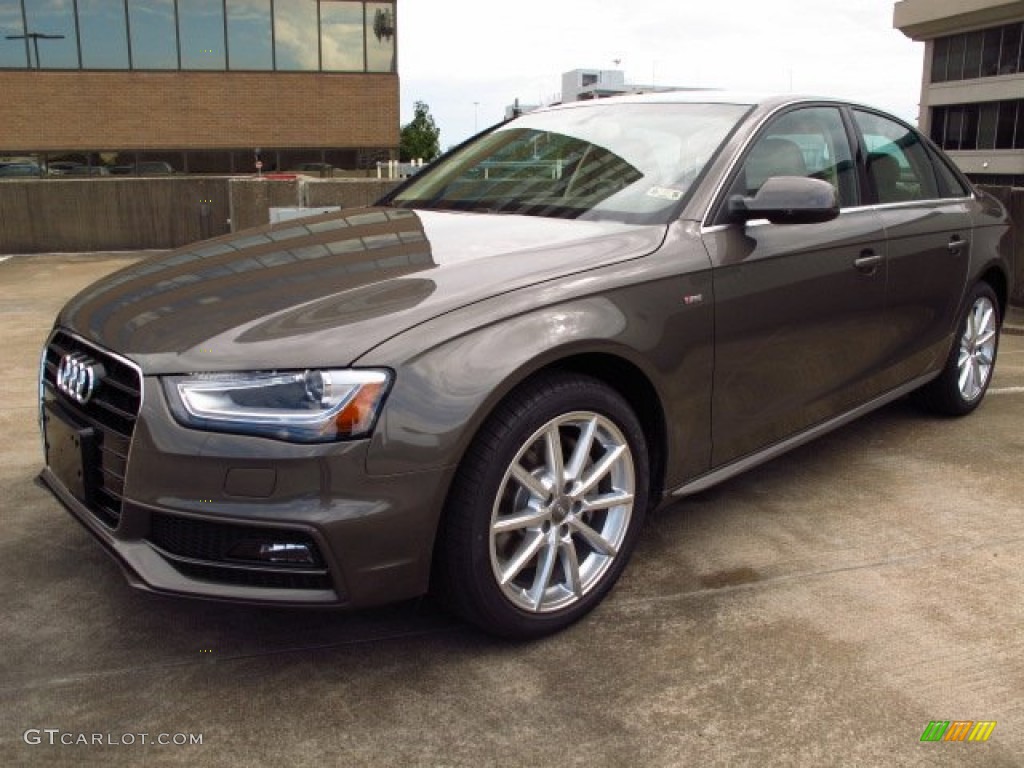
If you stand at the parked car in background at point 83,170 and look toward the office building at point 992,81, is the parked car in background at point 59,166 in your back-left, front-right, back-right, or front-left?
back-left

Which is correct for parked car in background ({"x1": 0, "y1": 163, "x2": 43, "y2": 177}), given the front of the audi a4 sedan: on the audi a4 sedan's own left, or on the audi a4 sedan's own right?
on the audi a4 sedan's own right

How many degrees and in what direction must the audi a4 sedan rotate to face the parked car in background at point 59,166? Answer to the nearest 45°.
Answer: approximately 90° to its right

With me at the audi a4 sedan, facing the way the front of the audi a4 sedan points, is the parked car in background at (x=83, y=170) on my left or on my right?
on my right

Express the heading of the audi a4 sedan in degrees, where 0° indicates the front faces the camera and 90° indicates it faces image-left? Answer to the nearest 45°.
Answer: approximately 45°

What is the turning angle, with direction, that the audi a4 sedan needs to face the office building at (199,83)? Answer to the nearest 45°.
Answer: approximately 135° to its right
